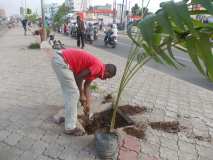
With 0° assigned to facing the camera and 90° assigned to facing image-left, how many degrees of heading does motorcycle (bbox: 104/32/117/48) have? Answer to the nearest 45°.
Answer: approximately 315°

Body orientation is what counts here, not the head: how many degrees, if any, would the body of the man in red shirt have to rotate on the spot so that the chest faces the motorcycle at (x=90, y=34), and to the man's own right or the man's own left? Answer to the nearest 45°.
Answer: approximately 90° to the man's own left

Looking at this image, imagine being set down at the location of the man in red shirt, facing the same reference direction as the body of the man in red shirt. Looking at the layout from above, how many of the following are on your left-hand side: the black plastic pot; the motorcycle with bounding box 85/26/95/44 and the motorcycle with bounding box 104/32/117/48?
2

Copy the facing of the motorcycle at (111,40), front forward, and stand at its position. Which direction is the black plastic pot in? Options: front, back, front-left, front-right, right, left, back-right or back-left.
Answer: front-right

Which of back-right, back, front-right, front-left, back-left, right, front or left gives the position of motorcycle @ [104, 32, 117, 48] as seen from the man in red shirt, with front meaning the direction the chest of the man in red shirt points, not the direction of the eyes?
left

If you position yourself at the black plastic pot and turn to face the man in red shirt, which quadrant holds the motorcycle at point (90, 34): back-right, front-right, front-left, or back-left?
front-right

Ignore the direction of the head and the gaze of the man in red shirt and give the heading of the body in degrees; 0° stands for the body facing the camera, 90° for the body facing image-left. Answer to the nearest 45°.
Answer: approximately 270°

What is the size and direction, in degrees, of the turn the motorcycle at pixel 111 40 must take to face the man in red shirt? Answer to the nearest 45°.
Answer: approximately 45° to its right

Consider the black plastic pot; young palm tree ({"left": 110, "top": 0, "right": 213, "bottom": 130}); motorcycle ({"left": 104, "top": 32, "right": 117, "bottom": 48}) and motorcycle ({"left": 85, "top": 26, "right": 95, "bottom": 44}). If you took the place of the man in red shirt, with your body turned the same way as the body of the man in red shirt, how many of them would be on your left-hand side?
2
